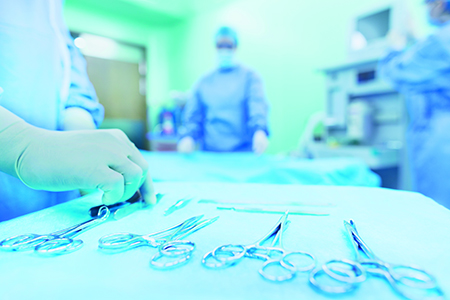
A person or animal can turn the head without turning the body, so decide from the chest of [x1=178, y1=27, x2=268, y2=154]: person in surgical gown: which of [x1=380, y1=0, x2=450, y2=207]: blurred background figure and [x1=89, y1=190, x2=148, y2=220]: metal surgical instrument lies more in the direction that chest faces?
the metal surgical instrument

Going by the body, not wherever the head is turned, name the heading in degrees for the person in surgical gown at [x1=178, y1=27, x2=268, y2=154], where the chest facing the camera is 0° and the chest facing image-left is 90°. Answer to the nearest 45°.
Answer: approximately 0°

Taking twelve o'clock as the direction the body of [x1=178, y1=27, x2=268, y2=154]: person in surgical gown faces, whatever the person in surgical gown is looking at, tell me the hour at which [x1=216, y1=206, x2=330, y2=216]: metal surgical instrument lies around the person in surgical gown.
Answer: The metal surgical instrument is roughly at 12 o'clock from the person in surgical gown.

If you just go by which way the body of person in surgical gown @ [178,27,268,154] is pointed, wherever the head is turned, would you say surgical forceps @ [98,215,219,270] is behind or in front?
in front

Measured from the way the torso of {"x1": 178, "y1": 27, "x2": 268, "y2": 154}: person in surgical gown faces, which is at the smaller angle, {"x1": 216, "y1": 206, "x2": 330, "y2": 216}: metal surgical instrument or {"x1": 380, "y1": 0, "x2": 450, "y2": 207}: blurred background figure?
the metal surgical instrument

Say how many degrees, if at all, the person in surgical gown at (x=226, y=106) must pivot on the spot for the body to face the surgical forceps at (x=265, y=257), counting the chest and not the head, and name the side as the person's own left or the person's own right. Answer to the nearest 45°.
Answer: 0° — they already face it

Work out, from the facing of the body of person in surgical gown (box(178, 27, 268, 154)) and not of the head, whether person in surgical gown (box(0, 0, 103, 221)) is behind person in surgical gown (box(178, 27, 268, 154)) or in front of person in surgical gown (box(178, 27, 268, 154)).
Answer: in front

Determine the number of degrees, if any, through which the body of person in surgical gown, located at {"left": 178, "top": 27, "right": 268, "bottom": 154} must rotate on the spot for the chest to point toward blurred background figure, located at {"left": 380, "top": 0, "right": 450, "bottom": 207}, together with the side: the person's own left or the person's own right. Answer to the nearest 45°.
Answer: approximately 45° to the person's own left
